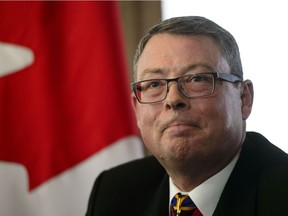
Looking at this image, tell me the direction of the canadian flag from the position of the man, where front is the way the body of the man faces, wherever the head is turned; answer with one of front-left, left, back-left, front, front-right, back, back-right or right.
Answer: right

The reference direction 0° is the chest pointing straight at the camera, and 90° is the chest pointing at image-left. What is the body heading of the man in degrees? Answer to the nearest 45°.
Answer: approximately 45°

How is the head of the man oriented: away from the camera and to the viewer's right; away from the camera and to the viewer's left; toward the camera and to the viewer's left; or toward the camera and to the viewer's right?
toward the camera and to the viewer's left
